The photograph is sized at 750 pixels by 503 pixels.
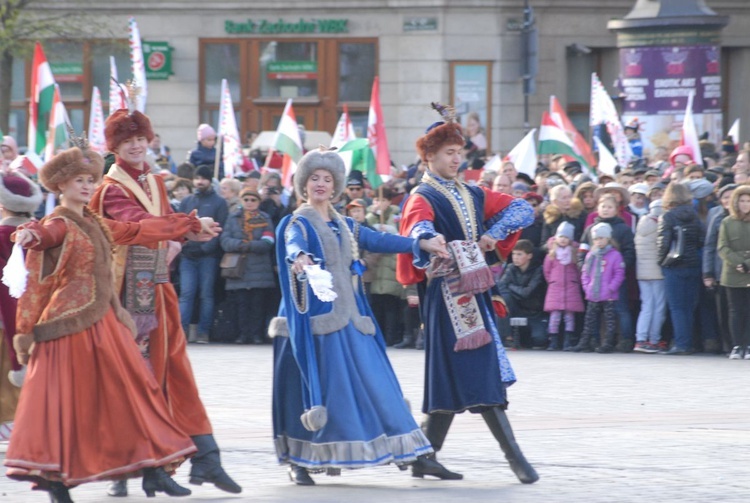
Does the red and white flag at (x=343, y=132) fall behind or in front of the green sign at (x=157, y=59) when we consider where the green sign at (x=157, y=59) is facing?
in front

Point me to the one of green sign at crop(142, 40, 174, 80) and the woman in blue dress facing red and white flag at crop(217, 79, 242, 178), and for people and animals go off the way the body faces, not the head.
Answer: the green sign

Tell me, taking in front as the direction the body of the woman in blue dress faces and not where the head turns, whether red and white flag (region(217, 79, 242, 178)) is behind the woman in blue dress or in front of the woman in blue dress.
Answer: behind

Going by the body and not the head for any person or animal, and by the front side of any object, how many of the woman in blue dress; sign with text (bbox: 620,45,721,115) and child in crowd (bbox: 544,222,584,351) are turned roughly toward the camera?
3

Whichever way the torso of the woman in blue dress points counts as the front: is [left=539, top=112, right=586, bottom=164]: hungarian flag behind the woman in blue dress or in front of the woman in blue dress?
behind

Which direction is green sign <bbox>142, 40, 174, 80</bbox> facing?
toward the camera

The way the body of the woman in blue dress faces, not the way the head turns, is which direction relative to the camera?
toward the camera

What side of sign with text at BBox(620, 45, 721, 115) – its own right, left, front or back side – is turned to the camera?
front
